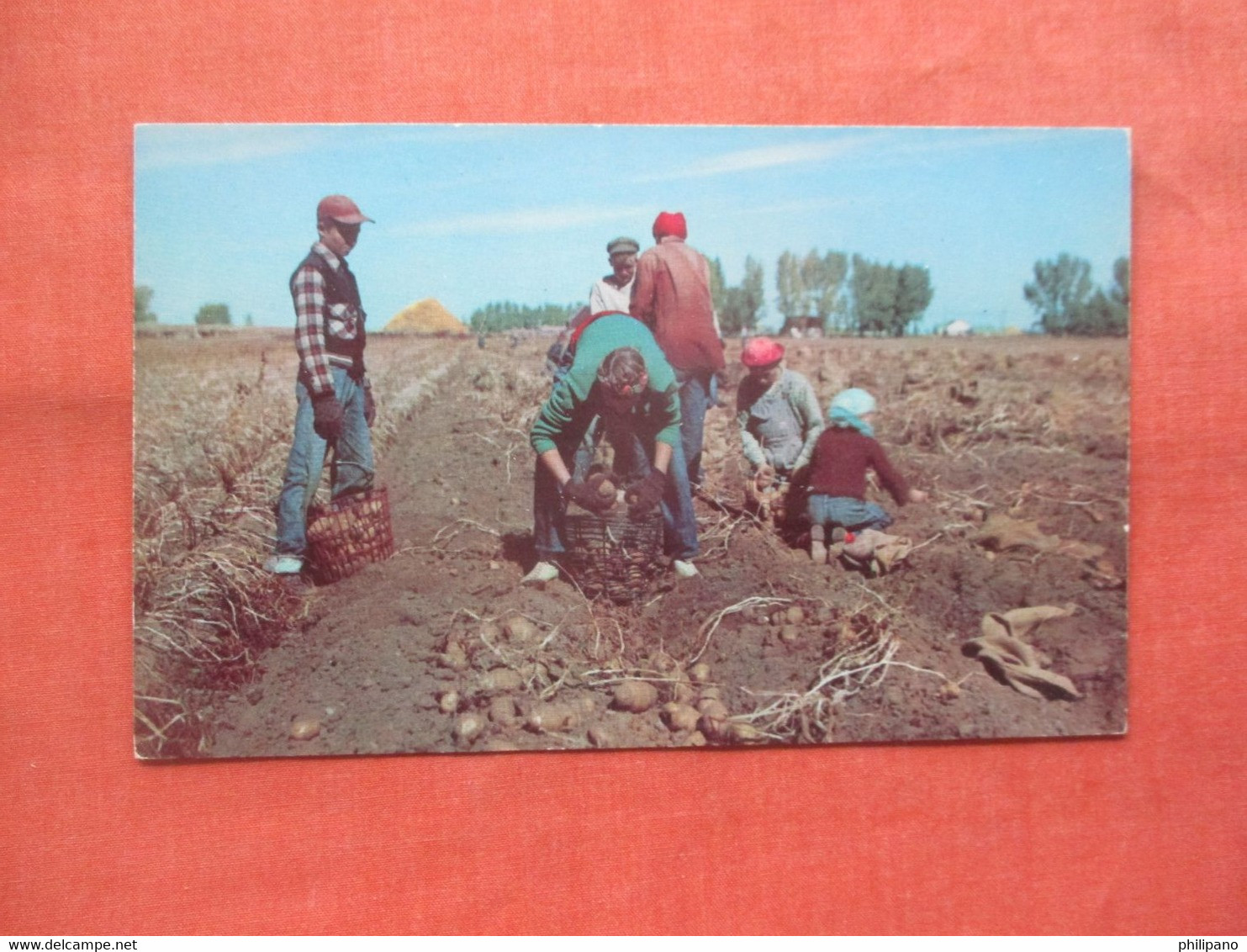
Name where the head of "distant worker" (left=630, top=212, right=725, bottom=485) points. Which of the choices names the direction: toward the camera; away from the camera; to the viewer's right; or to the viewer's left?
away from the camera

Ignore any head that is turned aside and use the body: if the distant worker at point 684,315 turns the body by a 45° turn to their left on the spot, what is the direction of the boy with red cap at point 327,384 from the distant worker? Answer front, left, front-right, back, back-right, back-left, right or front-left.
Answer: front-left

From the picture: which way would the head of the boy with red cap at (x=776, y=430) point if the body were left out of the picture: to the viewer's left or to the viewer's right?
to the viewer's left

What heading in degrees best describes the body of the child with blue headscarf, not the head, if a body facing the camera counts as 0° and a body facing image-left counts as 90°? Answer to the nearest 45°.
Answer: approximately 225°

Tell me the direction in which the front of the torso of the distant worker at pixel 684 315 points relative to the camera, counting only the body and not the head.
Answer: away from the camera

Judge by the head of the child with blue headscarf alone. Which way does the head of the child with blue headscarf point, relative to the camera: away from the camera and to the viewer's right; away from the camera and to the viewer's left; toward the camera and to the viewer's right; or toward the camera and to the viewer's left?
away from the camera and to the viewer's right

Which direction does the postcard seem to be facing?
toward the camera

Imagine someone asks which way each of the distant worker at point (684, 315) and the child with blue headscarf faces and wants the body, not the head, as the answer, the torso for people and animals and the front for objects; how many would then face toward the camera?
0

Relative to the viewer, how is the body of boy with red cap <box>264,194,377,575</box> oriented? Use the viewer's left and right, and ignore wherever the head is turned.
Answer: facing the viewer and to the right of the viewer
